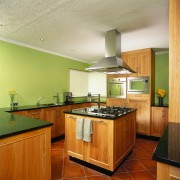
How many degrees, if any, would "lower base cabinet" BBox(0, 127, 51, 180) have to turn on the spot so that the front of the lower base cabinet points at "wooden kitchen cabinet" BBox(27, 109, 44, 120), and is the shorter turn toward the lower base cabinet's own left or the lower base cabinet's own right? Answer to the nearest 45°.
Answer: approximately 135° to the lower base cabinet's own left

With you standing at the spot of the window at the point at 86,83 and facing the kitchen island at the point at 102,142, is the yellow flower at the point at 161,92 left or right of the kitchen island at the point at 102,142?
left

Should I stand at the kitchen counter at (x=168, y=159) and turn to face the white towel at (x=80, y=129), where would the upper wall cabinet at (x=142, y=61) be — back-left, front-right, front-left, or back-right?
front-right

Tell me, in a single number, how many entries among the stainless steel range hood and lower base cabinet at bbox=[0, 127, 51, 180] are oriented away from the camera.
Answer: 0

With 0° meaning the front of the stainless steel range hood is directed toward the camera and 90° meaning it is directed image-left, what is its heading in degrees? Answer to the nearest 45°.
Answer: approximately 45°

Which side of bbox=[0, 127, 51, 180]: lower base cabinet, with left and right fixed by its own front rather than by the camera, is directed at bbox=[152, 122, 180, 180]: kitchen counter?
front

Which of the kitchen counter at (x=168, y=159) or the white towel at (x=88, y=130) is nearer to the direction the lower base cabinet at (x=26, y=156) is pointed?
the kitchen counter

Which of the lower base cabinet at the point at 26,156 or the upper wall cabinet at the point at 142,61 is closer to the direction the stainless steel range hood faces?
the lower base cabinet

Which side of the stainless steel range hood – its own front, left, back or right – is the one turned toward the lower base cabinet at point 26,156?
front

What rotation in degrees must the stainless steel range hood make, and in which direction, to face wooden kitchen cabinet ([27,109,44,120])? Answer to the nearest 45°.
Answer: approximately 45° to its right
